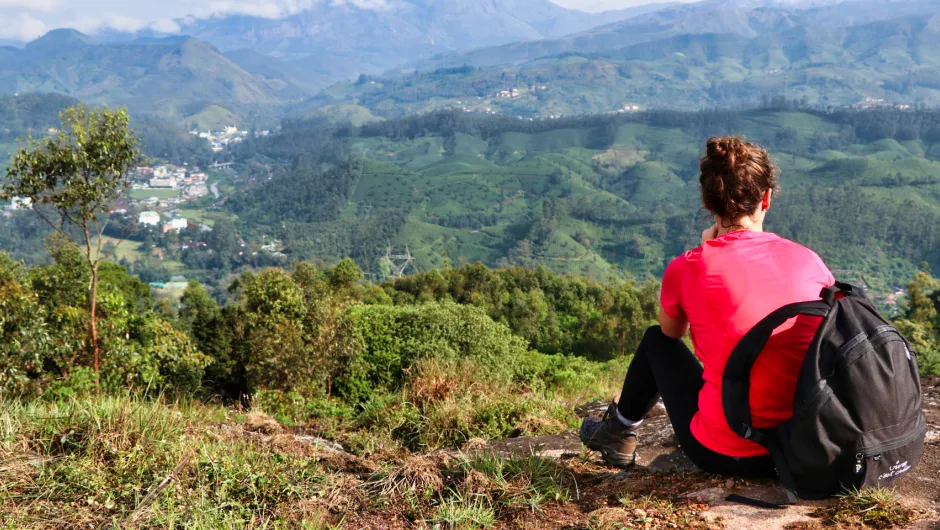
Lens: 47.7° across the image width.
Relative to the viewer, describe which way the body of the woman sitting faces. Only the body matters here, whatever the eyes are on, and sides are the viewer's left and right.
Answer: facing away from the viewer and to the left of the viewer

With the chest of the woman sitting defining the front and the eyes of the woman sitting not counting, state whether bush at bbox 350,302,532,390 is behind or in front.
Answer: in front

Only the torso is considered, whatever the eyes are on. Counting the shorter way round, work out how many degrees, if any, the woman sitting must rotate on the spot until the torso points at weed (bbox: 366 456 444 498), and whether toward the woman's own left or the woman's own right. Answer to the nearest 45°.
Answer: approximately 45° to the woman's own left

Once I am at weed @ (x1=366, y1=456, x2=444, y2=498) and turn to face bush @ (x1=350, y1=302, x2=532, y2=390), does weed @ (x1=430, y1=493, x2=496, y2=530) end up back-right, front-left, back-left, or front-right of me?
back-right

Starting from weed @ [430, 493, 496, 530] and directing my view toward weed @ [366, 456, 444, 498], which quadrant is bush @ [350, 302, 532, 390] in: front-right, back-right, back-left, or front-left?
front-right

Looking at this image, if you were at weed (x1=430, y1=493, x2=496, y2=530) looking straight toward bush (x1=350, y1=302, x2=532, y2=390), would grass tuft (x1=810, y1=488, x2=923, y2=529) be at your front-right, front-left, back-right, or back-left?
back-right

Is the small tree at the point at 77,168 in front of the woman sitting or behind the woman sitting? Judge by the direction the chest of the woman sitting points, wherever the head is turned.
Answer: in front

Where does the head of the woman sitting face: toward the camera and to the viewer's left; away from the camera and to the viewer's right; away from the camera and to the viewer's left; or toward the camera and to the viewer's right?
away from the camera and to the viewer's left
